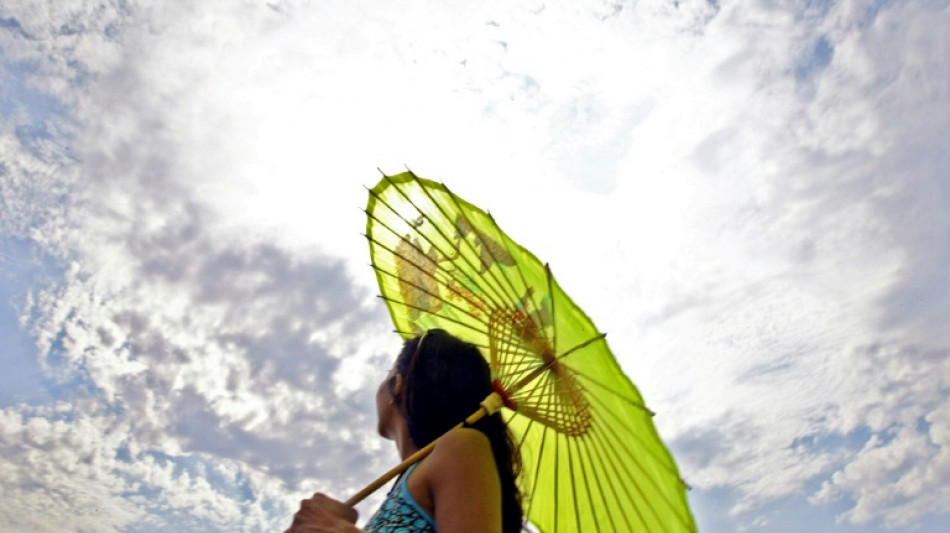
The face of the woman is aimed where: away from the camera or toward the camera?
away from the camera

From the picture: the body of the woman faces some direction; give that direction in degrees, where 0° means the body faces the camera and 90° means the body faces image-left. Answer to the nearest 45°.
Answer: approximately 90°
